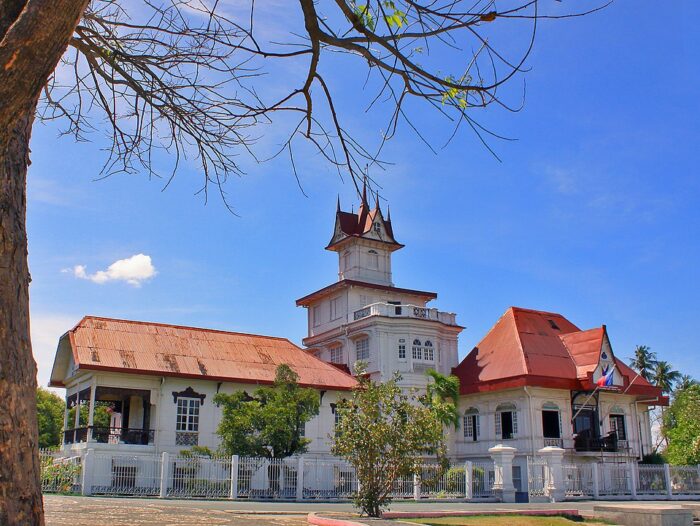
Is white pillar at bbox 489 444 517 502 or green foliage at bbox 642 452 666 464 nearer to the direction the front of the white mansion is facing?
the white pillar

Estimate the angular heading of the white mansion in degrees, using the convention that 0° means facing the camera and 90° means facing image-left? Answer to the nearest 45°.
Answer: approximately 315°

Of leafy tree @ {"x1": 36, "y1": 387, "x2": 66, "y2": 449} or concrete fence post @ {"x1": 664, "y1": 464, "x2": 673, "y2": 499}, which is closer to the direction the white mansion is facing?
the concrete fence post

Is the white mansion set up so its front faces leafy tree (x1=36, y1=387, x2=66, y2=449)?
no

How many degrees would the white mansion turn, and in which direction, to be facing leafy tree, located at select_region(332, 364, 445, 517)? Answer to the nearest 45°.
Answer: approximately 45° to its right

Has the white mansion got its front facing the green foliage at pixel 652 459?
no

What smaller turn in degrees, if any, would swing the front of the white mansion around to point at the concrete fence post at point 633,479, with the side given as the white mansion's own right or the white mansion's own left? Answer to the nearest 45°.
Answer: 0° — it already faces it

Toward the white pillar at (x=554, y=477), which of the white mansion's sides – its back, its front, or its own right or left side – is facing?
front

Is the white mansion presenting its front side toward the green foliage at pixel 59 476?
no
